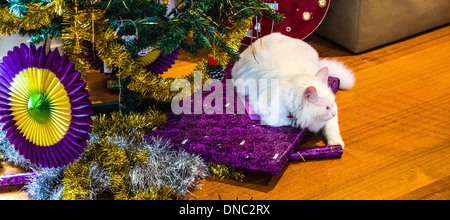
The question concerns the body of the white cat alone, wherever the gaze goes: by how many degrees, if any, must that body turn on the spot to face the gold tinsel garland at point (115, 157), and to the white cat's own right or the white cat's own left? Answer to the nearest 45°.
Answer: approximately 90° to the white cat's own right

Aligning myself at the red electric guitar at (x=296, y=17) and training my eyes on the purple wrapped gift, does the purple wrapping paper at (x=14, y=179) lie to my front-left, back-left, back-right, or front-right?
front-right

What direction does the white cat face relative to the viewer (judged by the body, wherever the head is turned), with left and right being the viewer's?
facing the viewer and to the right of the viewer

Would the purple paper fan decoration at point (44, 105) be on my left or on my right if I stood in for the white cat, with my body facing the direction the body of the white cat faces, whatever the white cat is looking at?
on my right

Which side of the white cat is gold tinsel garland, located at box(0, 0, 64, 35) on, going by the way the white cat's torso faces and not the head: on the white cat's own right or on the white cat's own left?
on the white cat's own right

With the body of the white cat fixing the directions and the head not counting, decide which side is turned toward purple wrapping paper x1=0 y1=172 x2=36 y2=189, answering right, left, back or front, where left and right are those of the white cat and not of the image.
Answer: right

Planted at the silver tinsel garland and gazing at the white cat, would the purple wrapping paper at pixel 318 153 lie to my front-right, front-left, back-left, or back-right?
front-right

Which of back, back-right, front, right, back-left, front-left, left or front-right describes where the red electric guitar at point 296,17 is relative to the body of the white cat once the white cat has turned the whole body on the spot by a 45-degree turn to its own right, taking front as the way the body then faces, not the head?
back
